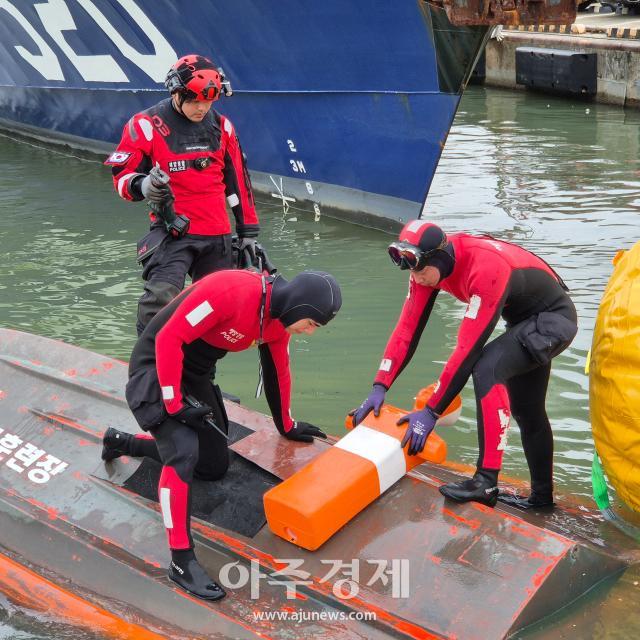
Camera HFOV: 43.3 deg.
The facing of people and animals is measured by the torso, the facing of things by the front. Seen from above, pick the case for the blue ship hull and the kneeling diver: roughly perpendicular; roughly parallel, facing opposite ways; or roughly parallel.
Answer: roughly parallel

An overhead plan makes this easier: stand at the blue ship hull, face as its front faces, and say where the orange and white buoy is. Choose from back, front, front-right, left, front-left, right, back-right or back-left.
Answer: front-right

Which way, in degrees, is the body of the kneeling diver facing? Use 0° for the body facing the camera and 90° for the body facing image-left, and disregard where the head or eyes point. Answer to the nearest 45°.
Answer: approximately 315°

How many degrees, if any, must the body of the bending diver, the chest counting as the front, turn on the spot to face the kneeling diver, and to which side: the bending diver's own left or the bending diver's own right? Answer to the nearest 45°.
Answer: approximately 45° to the bending diver's own right

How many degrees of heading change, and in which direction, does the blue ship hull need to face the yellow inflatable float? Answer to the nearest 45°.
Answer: approximately 45° to its right

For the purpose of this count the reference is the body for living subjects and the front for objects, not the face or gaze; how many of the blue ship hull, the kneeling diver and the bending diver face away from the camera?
0

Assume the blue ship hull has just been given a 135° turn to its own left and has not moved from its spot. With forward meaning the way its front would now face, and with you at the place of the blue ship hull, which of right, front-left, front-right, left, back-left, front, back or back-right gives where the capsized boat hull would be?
back

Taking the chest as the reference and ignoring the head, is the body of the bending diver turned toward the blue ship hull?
no

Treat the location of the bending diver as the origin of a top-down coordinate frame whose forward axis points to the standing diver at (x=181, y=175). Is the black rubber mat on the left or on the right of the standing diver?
left

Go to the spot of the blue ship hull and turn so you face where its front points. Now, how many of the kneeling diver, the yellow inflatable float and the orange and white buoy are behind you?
0

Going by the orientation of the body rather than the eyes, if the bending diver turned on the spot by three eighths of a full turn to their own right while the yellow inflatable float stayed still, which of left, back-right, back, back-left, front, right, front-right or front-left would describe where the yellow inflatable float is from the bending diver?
right

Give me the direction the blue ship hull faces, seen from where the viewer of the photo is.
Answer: facing the viewer and to the right of the viewer

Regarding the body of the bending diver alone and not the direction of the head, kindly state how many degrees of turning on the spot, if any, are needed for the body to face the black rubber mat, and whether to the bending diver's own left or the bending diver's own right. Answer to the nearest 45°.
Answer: approximately 45° to the bending diver's own right

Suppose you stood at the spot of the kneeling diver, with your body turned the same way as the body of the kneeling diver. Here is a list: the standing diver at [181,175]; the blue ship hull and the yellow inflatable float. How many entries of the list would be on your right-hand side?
0

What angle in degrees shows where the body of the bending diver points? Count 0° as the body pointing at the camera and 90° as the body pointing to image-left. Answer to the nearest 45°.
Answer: approximately 45°

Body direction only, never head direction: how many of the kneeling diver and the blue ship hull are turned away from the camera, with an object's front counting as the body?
0

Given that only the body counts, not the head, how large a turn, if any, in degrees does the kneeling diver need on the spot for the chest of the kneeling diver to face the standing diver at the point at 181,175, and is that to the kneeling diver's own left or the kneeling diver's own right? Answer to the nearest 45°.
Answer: approximately 135° to the kneeling diver's own left

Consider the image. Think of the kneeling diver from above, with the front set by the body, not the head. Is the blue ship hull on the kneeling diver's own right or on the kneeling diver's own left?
on the kneeling diver's own left

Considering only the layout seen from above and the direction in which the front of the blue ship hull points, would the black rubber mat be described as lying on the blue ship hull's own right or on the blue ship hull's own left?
on the blue ship hull's own right

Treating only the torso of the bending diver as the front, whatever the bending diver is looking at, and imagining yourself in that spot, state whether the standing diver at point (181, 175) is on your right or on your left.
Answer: on your right
